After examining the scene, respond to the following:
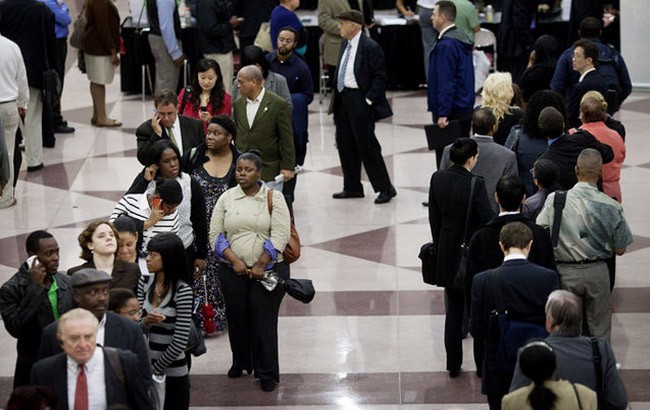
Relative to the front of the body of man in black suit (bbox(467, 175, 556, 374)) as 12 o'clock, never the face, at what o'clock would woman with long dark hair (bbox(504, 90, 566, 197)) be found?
The woman with long dark hair is roughly at 12 o'clock from the man in black suit.

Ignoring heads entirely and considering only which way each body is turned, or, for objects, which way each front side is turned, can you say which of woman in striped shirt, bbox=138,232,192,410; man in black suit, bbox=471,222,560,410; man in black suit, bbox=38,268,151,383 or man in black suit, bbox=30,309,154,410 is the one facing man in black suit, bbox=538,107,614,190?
man in black suit, bbox=471,222,560,410

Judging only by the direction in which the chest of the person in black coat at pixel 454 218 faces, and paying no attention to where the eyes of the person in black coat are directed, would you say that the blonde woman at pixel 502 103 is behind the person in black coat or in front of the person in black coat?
in front

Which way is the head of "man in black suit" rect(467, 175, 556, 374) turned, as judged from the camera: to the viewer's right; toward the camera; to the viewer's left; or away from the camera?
away from the camera

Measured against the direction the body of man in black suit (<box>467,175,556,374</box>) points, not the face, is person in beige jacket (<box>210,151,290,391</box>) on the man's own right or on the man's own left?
on the man's own left

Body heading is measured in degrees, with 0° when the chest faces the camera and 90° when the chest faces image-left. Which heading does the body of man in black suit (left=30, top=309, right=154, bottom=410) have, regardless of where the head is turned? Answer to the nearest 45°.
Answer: approximately 0°

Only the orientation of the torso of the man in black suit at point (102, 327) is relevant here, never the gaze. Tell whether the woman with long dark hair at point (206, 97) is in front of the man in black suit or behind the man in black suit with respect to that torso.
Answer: behind

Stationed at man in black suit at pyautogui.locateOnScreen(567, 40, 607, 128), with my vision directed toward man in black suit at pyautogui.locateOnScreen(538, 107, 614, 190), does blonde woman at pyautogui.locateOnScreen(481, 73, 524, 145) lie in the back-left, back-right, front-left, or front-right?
front-right

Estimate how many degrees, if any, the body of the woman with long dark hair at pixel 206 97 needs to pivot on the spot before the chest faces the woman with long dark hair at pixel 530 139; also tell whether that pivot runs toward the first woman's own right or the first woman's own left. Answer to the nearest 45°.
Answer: approximately 45° to the first woman's own left

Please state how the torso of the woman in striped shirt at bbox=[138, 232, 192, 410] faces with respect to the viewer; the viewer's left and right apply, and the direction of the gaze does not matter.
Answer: facing the viewer and to the left of the viewer

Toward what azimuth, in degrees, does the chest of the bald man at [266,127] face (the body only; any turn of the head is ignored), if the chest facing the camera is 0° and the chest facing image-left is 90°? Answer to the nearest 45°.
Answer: approximately 45°

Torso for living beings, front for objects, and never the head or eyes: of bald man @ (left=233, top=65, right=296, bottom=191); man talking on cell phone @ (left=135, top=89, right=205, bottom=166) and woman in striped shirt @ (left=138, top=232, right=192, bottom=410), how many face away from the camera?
0

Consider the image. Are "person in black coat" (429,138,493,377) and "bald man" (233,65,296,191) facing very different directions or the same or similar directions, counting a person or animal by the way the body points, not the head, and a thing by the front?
very different directions

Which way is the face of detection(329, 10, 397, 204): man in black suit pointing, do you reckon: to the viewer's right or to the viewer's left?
to the viewer's left

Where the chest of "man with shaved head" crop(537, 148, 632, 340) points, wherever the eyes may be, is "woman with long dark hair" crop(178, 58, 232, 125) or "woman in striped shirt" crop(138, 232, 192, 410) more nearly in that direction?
the woman with long dark hair

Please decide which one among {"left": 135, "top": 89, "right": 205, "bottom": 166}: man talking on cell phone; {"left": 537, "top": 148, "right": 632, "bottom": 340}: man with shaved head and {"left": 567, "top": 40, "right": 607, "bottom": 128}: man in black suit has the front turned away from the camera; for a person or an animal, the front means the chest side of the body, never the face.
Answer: the man with shaved head

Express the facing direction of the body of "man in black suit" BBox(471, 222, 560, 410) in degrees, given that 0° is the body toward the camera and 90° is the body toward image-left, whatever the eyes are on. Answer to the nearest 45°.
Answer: approximately 180°
